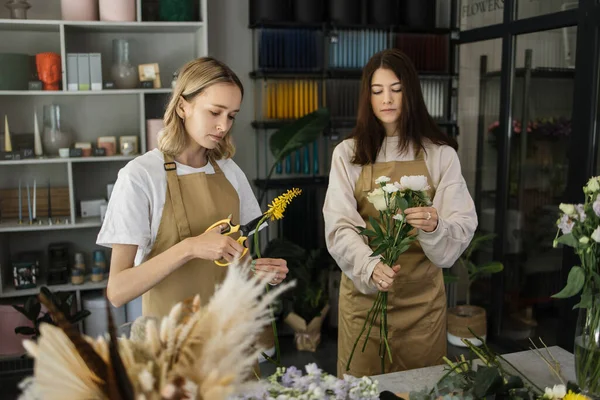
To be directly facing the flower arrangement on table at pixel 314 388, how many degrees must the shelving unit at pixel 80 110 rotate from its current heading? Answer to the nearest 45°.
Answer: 0° — it already faces it

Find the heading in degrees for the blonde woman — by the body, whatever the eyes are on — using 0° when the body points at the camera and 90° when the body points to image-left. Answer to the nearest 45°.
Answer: approximately 315°

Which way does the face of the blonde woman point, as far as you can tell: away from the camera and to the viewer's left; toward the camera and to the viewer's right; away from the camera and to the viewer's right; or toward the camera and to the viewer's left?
toward the camera and to the viewer's right

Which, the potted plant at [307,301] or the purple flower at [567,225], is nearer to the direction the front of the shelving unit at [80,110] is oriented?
the purple flower

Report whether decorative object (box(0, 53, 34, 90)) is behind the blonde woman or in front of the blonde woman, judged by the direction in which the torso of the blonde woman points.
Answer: behind

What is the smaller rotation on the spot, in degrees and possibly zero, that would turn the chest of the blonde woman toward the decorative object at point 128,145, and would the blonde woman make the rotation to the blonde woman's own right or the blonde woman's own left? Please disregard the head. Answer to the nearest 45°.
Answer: approximately 135° to the blonde woman's own left

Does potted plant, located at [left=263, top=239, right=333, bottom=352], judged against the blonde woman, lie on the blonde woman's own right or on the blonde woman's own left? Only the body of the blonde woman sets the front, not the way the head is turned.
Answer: on the blonde woman's own left

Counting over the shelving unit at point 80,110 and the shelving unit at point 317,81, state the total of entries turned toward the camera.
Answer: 2

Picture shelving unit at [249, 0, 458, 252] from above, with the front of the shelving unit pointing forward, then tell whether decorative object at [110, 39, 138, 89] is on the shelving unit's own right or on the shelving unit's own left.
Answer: on the shelving unit's own right

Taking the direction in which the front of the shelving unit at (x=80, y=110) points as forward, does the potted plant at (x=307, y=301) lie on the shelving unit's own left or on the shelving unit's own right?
on the shelving unit's own left

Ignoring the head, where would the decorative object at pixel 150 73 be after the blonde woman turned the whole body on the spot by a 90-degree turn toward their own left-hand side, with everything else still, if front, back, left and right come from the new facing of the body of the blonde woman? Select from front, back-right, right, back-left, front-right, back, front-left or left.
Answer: front-left

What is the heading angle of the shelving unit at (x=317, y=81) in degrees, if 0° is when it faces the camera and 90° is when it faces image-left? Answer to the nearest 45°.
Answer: approximately 0°

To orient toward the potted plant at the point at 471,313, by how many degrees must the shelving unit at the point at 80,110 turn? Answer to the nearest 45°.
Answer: approximately 90° to its left

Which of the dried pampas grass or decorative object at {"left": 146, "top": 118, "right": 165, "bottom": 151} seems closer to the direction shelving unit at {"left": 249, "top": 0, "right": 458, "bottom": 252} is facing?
the dried pampas grass
